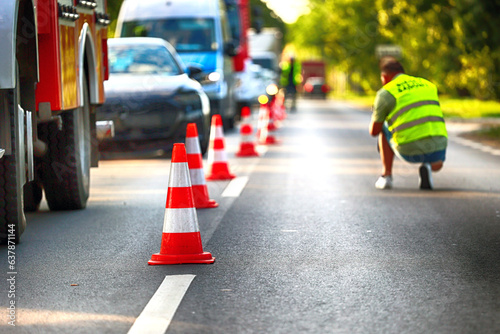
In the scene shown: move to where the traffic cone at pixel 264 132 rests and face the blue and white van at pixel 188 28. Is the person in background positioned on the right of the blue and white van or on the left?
right

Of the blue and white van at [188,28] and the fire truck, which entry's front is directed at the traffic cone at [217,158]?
the blue and white van

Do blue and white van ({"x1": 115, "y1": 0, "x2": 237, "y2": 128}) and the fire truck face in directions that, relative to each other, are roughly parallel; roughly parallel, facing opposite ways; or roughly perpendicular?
roughly parallel

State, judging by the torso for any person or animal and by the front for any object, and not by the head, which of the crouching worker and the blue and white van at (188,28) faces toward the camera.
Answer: the blue and white van

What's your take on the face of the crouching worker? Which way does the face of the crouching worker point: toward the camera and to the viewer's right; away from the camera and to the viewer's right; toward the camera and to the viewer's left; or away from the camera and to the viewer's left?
away from the camera and to the viewer's left

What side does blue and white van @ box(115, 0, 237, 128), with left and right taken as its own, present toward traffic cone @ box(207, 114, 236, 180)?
front

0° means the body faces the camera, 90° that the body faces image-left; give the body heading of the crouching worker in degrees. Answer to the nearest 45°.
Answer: approximately 135°

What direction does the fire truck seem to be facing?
toward the camera

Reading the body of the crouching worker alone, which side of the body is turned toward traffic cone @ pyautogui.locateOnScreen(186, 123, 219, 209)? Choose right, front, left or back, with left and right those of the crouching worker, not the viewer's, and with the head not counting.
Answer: left

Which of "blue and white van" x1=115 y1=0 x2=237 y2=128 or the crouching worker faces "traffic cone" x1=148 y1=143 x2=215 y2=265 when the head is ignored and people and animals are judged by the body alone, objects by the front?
the blue and white van

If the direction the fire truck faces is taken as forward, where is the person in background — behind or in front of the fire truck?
behind

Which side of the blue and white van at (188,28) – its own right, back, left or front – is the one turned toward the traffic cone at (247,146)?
front
